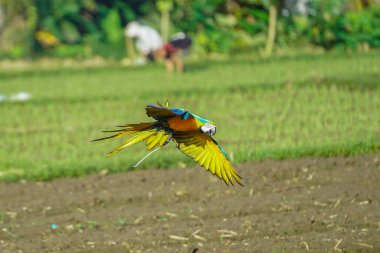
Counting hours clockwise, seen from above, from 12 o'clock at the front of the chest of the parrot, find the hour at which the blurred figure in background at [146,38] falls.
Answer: The blurred figure in background is roughly at 9 o'clock from the parrot.

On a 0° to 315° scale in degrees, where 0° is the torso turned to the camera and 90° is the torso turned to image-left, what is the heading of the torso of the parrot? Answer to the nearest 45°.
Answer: approximately 270°

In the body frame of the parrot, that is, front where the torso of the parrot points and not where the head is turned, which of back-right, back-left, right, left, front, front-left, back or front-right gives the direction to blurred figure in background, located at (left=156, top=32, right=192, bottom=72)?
left
